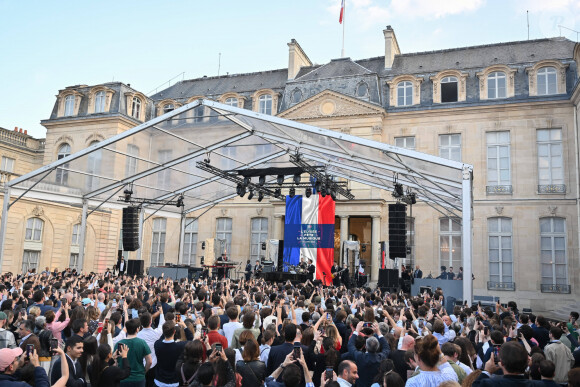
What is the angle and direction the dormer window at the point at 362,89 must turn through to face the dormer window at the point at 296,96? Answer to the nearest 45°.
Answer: approximately 90° to its right

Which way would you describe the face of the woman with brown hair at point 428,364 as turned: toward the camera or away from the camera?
away from the camera

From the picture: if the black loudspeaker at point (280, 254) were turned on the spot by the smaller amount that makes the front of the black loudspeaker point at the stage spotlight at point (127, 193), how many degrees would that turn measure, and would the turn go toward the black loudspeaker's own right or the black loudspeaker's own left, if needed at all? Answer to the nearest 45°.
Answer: approximately 45° to the black loudspeaker's own right

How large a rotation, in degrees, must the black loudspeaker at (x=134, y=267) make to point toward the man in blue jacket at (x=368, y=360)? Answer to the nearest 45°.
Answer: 0° — it already faces them

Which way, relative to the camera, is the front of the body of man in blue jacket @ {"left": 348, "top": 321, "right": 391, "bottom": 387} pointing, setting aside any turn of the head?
away from the camera

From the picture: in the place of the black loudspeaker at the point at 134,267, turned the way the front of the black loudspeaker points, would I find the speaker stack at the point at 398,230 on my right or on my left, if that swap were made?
on my left

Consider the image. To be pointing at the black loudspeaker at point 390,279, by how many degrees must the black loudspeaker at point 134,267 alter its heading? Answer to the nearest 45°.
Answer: approximately 45° to its left

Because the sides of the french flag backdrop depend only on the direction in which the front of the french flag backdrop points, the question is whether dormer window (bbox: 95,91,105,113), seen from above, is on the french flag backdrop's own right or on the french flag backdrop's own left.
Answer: on the french flag backdrop's own right

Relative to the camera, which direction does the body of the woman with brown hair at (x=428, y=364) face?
away from the camera

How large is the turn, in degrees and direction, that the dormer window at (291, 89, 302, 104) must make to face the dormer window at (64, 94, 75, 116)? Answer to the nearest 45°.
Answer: approximately 45° to its right
